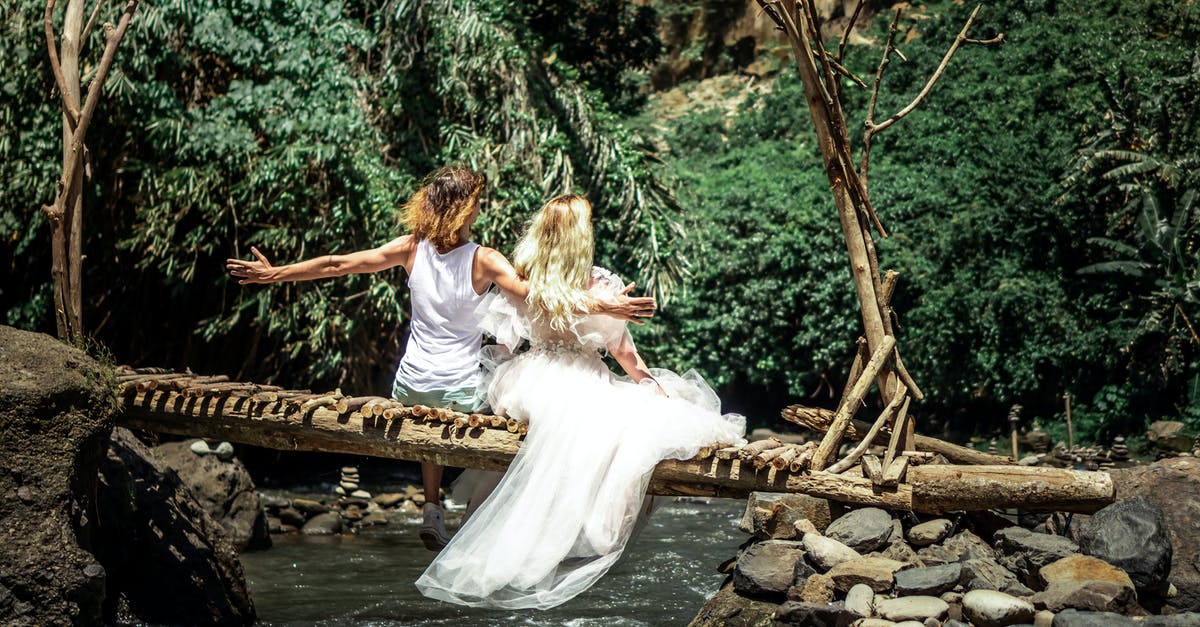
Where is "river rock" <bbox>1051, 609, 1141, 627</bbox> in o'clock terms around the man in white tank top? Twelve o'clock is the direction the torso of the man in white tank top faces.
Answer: The river rock is roughly at 4 o'clock from the man in white tank top.

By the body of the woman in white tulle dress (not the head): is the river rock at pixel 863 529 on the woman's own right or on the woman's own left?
on the woman's own right

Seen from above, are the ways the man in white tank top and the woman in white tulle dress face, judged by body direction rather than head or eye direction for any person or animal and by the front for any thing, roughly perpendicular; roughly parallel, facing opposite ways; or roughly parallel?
roughly parallel

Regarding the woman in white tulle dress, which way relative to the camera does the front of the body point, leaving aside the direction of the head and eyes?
away from the camera

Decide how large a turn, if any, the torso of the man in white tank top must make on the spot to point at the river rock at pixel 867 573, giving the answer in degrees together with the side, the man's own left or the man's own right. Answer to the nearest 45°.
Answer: approximately 90° to the man's own right

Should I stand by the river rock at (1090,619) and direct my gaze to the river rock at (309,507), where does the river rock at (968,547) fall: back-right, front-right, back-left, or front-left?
front-right

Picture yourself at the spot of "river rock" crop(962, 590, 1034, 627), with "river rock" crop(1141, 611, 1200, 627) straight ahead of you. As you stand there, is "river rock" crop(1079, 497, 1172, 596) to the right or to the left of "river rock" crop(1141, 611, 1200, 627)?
left

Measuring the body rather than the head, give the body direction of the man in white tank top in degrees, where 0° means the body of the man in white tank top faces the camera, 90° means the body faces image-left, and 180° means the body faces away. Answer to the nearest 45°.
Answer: approximately 180°

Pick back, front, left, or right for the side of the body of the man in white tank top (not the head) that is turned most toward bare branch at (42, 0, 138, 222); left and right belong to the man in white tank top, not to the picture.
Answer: left

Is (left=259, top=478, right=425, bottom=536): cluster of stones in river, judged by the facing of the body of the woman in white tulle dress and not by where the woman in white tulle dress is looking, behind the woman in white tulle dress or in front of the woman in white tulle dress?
in front

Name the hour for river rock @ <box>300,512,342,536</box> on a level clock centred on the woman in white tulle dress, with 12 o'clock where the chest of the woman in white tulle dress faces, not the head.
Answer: The river rock is roughly at 11 o'clock from the woman in white tulle dress.

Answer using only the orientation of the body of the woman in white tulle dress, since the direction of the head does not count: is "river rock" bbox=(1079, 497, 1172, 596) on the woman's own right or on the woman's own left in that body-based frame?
on the woman's own right

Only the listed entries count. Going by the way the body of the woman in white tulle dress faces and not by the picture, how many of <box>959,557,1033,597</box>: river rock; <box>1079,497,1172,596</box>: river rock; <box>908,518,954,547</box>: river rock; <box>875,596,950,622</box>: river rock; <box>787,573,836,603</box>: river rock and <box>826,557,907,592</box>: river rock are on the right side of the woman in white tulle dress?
6

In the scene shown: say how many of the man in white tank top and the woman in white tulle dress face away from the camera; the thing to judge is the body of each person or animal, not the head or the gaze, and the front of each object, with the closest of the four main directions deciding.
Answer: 2

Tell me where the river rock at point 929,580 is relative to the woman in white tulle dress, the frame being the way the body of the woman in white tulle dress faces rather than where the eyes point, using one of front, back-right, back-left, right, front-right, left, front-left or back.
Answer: right

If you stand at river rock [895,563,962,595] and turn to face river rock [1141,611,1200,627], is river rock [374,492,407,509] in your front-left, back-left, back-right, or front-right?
back-left

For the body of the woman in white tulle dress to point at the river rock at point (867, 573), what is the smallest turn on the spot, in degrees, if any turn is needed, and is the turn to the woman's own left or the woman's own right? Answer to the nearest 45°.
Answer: approximately 90° to the woman's own right

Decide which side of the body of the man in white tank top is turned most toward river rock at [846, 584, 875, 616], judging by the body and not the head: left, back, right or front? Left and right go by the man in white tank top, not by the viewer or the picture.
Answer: right
